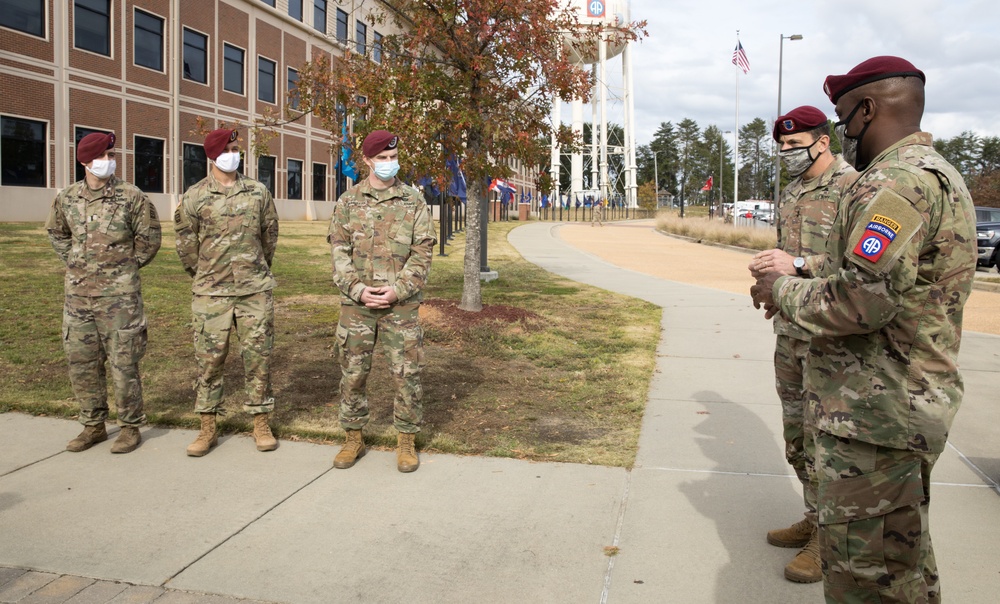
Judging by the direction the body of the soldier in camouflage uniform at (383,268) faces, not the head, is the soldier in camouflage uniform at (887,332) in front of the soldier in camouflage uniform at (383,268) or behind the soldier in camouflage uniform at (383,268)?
in front

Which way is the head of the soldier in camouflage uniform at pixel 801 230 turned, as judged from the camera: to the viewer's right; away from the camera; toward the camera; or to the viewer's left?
to the viewer's left

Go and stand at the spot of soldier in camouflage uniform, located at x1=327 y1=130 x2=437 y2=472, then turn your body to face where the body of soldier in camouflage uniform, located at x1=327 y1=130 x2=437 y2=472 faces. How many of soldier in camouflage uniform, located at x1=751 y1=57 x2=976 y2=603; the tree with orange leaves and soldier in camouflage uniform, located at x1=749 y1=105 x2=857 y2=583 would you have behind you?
1

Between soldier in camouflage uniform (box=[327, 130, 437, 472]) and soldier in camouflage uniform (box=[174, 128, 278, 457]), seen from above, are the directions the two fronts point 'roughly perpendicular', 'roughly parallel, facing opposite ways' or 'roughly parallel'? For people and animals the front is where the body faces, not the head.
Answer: roughly parallel

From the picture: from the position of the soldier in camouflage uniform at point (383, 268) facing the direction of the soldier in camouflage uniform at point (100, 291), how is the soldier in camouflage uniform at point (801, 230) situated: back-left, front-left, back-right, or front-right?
back-left

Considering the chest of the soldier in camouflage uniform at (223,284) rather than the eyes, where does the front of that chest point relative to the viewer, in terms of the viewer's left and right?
facing the viewer

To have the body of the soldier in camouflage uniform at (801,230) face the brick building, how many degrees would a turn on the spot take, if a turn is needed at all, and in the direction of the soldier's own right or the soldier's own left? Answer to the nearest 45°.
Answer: approximately 90° to the soldier's own right

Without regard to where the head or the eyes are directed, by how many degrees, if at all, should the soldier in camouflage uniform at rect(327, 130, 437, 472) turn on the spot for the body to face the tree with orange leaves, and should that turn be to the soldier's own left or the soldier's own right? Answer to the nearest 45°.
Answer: approximately 180°

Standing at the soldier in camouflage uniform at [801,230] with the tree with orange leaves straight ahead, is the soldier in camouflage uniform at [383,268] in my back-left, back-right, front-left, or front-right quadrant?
front-left

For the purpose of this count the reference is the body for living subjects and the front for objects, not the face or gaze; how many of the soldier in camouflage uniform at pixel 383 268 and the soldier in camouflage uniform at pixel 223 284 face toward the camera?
2

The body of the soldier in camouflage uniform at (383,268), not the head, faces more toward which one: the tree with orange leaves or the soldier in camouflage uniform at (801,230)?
the soldier in camouflage uniform
